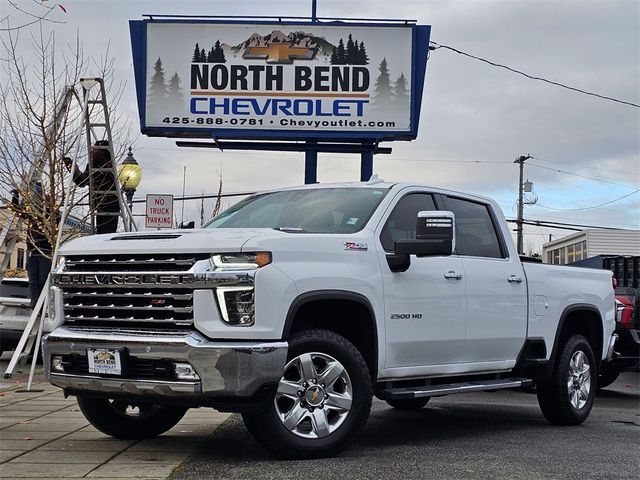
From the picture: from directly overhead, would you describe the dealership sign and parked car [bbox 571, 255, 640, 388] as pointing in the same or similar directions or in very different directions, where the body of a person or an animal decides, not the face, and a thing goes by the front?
very different directions

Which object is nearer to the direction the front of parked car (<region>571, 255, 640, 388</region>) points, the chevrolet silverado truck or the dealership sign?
the dealership sign

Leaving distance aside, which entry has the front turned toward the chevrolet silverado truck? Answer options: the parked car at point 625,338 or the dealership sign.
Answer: the dealership sign

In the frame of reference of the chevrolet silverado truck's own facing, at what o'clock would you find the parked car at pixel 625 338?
The parked car is roughly at 6 o'clock from the chevrolet silverado truck.

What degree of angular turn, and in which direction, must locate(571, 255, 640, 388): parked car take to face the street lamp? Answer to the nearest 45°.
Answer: approximately 45° to its left

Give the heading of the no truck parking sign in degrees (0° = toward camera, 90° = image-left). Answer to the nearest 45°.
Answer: approximately 0°

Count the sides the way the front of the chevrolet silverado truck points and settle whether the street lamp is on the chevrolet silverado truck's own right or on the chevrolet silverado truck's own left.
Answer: on the chevrolet silverado truck's own right

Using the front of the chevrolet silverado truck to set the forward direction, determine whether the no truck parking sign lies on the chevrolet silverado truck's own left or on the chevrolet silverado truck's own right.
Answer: on the chevrolet silverado truck's own right
